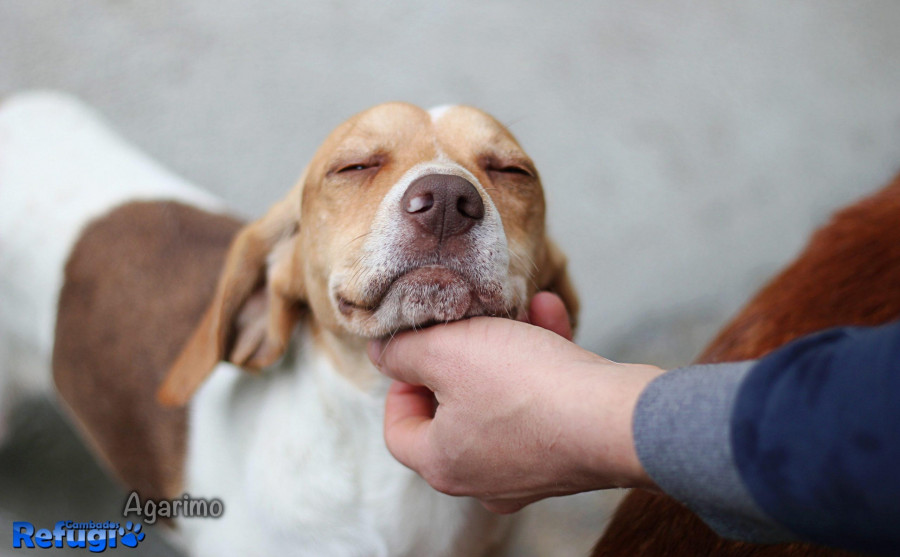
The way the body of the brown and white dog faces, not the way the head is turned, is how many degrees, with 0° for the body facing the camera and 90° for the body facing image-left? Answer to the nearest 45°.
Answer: approximately 315°
